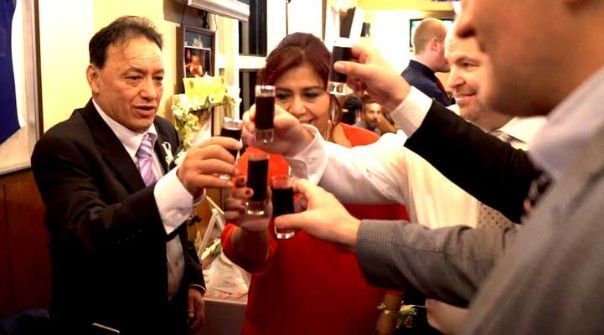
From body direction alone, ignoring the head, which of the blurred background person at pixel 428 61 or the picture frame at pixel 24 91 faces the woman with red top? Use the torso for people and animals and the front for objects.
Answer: the picture frame

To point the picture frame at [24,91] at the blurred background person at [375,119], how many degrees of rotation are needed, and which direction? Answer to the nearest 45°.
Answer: approximately 90° to its left

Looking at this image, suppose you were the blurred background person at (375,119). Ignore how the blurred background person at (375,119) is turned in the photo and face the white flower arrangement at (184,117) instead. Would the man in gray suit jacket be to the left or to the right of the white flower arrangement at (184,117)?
left

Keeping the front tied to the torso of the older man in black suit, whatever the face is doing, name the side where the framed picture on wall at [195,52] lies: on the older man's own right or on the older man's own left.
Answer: on the older man's own left

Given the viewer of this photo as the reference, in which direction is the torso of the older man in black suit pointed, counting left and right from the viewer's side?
facing the viewer and to the right of the viewer
